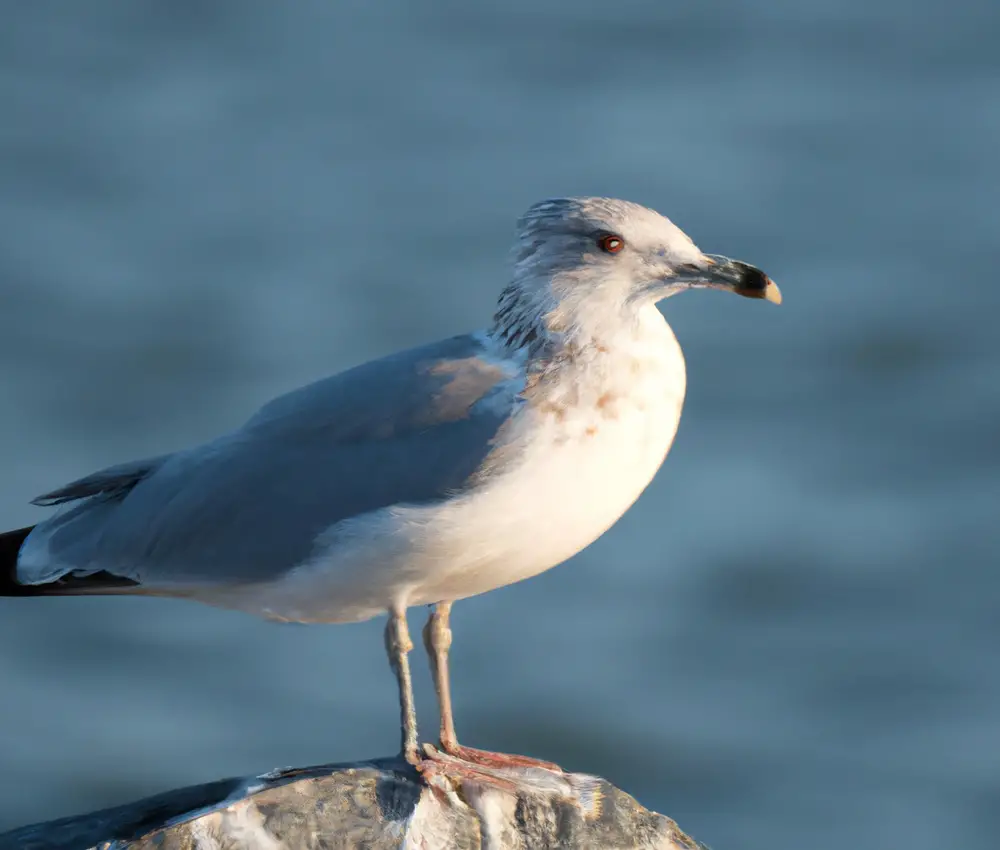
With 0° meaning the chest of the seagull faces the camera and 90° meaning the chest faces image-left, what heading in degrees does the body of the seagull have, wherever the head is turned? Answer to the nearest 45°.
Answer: approximately 270°
